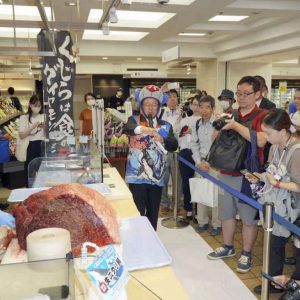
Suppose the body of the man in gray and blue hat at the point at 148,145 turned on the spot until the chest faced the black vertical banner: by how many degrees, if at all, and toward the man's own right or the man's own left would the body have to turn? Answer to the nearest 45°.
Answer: approximately 135° to the man's own right

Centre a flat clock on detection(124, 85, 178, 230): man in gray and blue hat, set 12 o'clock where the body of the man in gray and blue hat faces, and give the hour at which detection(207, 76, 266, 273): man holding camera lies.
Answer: The man holding camera is roughly at 9 o'clock from the man in gray and blue hat.

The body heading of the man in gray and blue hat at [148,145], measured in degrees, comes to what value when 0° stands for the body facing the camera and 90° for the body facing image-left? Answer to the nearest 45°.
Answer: approximately 0°

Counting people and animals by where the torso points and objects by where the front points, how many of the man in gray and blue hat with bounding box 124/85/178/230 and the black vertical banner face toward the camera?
2

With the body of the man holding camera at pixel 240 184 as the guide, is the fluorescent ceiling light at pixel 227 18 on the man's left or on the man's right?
on the man's right

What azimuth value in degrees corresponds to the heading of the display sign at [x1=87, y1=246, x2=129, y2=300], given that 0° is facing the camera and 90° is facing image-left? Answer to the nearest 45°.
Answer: approximately 0°

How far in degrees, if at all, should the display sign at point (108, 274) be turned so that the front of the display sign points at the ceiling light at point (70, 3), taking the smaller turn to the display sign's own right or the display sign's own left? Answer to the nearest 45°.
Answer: approximately 180°

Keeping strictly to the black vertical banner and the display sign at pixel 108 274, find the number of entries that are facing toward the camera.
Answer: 2

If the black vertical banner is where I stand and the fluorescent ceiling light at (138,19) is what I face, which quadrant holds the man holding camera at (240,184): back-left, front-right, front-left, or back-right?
back-right

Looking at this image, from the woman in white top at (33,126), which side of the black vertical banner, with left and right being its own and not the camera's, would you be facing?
right
